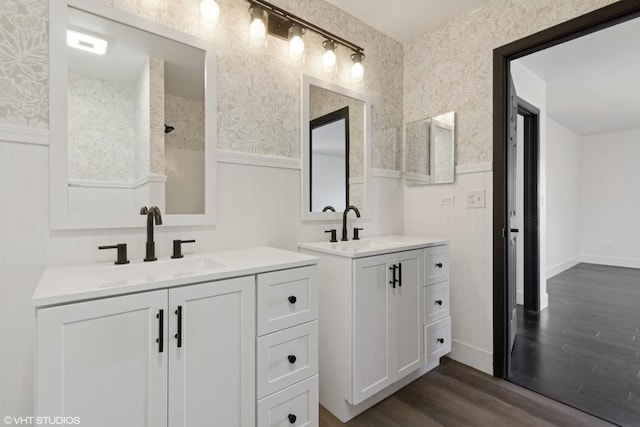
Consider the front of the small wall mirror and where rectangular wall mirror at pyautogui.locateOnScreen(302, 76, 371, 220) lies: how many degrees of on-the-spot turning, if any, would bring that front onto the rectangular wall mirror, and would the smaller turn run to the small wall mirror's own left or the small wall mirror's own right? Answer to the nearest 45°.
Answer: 0° — it already faces it

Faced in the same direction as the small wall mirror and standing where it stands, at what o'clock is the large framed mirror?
The large framed mirror is roughly at 12 o'clock from the small wall mirror.

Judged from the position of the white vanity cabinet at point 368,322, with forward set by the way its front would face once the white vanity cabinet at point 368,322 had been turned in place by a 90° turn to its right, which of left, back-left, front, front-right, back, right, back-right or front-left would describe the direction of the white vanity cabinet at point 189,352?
front

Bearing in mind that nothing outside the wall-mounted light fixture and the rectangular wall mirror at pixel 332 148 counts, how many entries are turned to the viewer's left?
0

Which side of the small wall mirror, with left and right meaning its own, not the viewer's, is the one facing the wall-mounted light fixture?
front

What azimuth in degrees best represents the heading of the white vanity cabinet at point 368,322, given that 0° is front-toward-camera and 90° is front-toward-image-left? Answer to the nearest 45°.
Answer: approximately 315°

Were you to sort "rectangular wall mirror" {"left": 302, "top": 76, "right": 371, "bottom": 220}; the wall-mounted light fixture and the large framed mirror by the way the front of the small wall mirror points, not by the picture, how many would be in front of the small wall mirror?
3

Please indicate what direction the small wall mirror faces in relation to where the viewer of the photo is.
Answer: facing the viewer and to the left of the viewer

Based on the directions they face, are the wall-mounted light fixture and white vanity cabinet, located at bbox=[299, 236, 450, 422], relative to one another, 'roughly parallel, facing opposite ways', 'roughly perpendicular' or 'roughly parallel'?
roughly parallel

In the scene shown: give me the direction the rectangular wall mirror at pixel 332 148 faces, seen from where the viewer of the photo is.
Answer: facing the viewer and to the right of the viewer

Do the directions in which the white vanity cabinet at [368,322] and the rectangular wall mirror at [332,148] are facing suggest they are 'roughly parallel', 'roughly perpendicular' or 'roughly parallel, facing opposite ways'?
roughly parallel

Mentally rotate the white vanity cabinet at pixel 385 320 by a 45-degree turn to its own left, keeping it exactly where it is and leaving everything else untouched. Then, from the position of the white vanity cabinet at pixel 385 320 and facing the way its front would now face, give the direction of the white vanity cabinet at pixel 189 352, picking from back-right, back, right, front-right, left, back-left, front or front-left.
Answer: back-right
